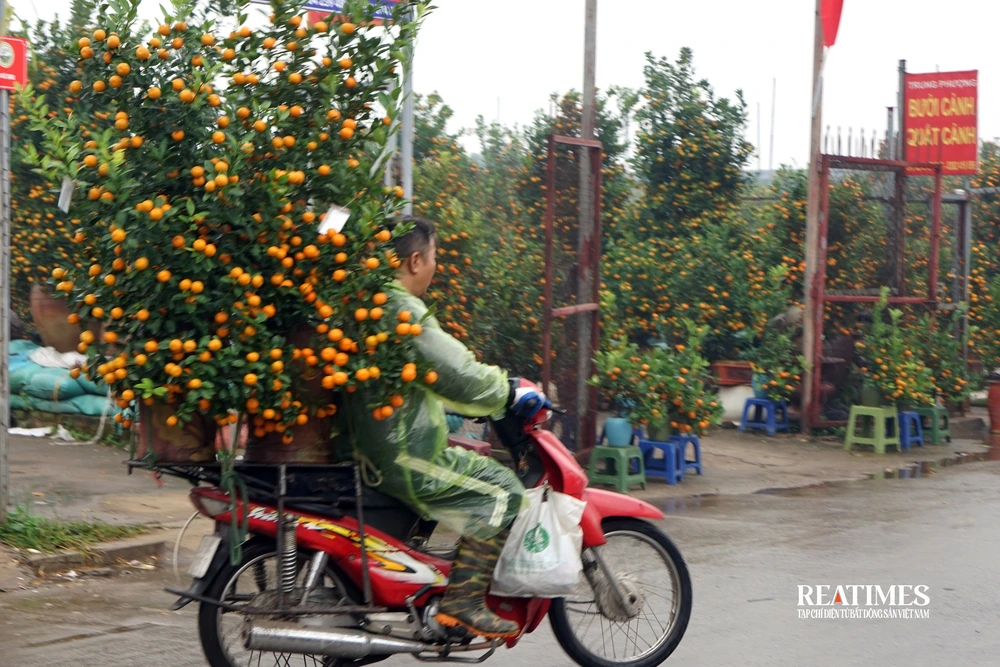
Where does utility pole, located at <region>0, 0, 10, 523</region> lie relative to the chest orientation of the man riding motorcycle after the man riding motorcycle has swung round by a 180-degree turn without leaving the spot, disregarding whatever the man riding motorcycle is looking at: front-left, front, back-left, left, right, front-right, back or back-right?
front-right

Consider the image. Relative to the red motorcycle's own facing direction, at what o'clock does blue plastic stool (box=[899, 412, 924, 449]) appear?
The blue plastic stool is roughly at 10 o'clock from the red motorcycle.

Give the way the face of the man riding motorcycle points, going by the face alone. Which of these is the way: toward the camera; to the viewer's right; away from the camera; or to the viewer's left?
to the viewer's right

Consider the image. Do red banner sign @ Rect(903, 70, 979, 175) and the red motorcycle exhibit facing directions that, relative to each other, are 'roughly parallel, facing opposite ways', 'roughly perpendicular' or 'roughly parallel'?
roughly perpendicular

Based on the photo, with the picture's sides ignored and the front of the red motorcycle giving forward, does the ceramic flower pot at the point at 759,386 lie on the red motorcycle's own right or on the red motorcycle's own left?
on the red motorcycle's own left

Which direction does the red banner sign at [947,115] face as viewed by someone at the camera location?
facing the viewer

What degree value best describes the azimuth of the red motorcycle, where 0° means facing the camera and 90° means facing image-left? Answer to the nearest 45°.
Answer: approximately 270°

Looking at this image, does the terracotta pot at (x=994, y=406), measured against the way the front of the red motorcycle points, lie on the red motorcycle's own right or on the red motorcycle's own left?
on the red motorcycle's own left

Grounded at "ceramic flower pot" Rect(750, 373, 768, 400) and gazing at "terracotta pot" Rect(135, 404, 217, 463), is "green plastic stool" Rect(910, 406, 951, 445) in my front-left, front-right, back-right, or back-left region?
back-left

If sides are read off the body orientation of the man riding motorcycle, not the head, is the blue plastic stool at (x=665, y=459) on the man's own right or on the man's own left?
on the man's own left

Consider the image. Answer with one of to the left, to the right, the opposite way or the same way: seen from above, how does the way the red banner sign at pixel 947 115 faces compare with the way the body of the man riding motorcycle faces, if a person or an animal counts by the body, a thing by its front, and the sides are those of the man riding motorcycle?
to the right

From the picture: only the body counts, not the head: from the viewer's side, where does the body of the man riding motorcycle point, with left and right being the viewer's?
facing to the right of the viewer
